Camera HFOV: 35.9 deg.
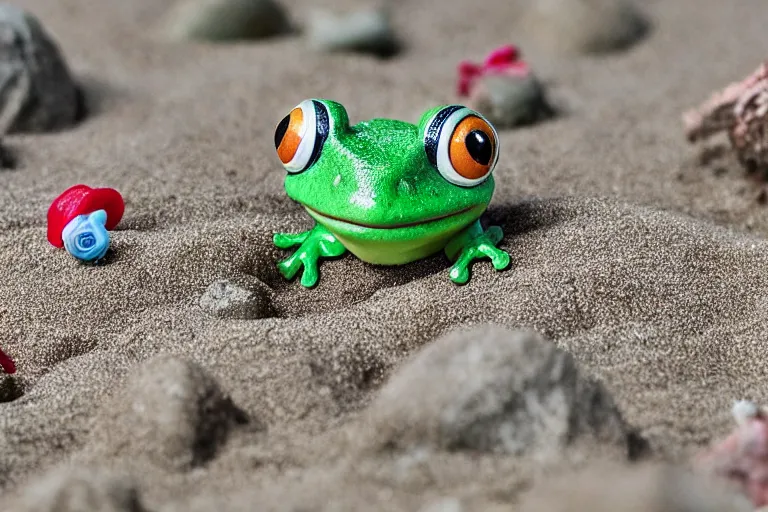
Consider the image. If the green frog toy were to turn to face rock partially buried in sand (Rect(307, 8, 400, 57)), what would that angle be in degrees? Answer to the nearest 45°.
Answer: approximately 180°

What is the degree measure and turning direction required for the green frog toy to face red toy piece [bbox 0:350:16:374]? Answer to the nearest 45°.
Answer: approximately 90° to its right

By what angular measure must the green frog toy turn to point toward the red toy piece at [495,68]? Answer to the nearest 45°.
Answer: approximately 180°

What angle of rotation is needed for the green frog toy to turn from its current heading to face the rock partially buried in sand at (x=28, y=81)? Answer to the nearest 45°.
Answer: approximately 135° to its right

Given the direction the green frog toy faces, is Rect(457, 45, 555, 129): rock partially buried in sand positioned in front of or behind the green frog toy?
behind

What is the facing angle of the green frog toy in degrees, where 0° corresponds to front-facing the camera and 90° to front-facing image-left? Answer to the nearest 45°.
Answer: approximately 0°
